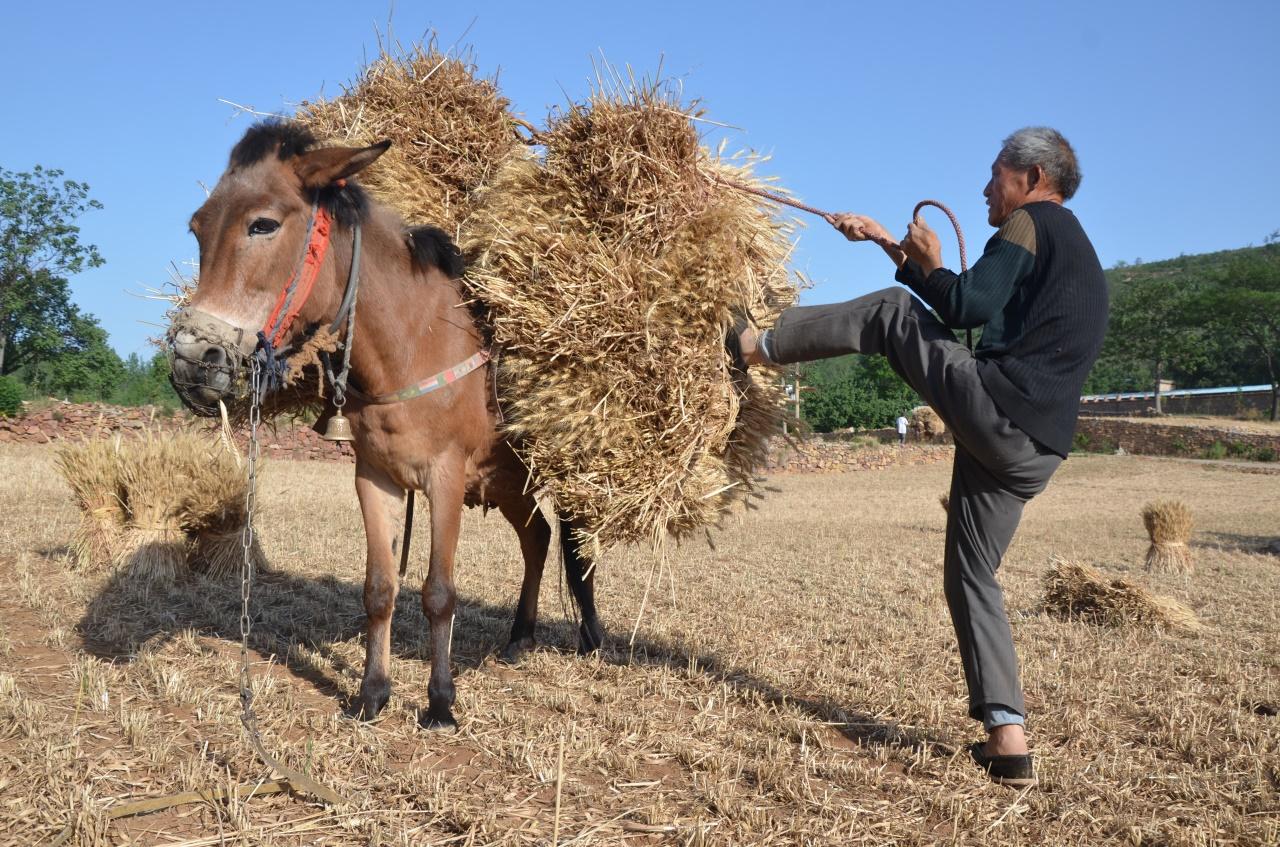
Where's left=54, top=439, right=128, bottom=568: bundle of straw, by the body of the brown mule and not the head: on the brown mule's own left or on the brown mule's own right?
on the brown mule's own right

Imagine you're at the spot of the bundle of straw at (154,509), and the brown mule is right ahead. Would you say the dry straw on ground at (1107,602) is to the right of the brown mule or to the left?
left

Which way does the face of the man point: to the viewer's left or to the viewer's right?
to the viewer's left

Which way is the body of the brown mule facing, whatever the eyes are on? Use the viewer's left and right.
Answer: facing the viewer and to the left of the viewer

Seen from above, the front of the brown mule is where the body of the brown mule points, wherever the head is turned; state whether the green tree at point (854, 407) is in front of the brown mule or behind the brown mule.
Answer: behind

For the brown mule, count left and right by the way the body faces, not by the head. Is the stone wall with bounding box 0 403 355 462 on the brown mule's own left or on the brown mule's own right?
on the brown mule's own right

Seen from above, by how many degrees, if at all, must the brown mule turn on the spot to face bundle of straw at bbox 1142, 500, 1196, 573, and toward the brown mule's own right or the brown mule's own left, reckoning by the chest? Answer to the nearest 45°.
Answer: approximately 180°

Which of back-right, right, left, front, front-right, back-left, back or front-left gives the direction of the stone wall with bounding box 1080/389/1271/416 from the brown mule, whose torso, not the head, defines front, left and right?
back

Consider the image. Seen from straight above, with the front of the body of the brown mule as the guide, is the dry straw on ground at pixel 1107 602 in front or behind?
behind
